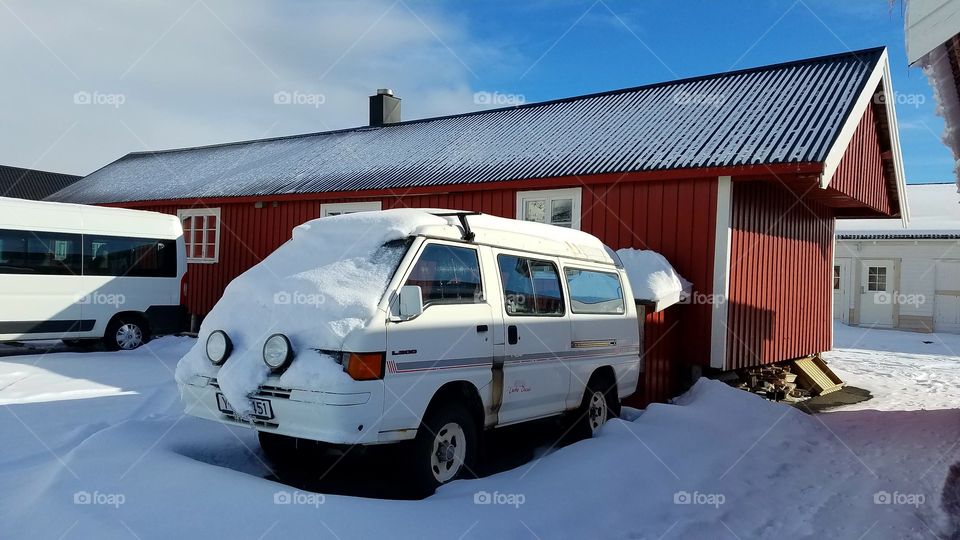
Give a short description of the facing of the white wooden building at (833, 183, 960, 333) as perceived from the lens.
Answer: facing the viewer

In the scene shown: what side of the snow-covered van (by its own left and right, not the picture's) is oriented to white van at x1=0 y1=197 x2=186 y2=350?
right

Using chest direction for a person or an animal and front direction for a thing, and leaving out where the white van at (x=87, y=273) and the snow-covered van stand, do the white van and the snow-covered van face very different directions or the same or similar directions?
same or similar directions

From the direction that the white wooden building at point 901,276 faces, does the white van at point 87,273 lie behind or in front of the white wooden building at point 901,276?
in front

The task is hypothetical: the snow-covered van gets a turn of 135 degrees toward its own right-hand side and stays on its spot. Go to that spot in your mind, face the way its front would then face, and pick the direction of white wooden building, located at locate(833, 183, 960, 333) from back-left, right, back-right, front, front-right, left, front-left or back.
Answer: front-right

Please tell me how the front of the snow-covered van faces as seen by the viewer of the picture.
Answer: facing the viewer and to the left of the viewer

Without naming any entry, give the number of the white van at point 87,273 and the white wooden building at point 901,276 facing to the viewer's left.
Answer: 1

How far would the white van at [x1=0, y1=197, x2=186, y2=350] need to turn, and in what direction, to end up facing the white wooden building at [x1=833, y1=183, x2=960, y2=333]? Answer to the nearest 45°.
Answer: approximately 180°

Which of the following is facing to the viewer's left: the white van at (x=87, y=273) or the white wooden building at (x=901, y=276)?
the white van

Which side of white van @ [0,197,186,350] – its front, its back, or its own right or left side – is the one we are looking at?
left

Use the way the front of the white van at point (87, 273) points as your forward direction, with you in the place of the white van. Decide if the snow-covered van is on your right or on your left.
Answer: on your left
